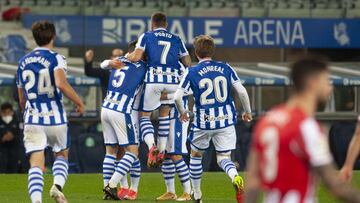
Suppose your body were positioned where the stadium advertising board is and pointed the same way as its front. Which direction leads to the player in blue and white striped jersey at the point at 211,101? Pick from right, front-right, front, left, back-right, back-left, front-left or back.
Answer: front

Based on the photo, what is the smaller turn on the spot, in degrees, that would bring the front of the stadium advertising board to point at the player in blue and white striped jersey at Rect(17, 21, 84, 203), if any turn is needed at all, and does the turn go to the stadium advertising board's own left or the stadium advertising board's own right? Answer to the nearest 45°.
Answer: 0° — it already faces them

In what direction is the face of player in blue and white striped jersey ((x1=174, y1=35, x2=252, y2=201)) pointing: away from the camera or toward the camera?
away from the camera

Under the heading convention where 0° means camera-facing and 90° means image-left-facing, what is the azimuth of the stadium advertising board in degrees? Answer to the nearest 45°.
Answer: approximately 0°

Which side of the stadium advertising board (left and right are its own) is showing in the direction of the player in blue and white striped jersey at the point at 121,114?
front

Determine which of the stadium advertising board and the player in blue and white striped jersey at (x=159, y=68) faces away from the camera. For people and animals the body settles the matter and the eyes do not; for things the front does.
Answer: the player in blue and white striped jersey

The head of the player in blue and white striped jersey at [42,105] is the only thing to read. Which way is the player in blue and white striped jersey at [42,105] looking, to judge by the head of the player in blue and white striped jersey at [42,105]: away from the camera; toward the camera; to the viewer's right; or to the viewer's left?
away from the camera

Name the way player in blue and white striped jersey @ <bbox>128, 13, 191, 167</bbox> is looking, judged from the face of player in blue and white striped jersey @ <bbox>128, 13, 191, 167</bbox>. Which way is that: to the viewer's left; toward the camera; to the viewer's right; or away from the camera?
away from the camera

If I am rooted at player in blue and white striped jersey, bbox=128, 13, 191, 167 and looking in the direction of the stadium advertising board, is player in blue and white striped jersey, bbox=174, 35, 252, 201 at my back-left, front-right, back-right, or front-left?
back-right

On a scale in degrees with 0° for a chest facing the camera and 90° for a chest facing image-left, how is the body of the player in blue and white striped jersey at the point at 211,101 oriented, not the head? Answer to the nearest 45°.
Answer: approximately 180°

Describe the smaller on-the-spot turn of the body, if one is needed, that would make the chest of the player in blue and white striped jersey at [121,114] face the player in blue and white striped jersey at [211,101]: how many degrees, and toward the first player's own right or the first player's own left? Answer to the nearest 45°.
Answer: approximately 90° to the first player's own right

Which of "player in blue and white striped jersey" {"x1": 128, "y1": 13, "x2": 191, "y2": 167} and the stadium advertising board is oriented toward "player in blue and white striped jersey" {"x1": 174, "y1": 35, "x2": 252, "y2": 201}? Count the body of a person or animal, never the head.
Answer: the stadium advertising board

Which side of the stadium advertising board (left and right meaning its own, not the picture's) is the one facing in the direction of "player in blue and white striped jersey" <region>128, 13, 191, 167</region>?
front

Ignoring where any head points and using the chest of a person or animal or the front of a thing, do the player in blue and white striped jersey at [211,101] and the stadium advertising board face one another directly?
yes

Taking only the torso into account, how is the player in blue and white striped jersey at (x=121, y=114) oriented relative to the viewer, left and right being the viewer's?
facing away from the viewer and to the right of the viewer

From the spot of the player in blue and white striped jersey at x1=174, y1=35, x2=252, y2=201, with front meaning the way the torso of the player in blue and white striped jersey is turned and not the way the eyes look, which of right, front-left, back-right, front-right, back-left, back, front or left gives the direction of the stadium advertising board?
front

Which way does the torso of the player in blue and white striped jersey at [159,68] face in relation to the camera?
away from the camera
